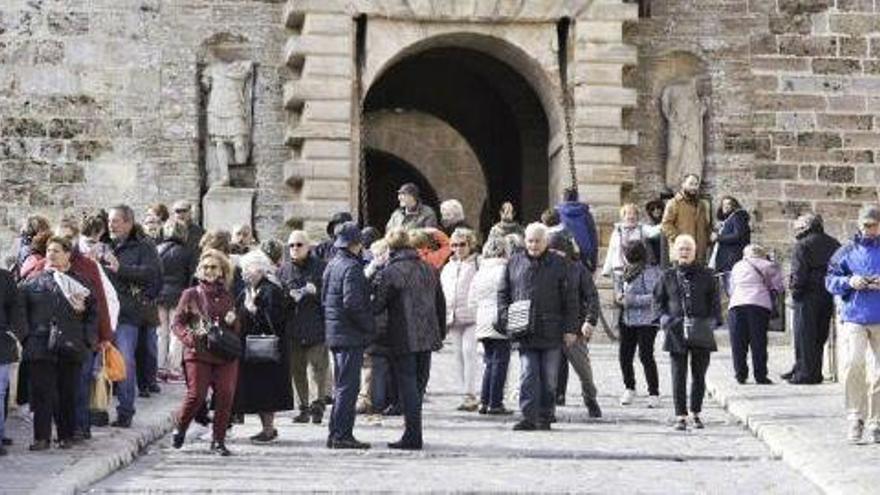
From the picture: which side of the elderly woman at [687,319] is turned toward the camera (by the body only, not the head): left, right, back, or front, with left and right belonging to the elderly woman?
front

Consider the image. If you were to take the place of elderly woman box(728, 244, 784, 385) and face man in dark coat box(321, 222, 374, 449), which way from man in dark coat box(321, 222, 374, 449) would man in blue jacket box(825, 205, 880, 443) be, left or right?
left

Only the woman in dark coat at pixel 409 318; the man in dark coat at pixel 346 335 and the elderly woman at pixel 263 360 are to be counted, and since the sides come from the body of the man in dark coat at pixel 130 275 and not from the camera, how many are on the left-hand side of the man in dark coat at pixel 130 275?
3

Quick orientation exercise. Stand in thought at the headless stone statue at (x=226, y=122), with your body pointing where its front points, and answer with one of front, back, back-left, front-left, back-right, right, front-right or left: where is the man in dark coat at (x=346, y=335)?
front

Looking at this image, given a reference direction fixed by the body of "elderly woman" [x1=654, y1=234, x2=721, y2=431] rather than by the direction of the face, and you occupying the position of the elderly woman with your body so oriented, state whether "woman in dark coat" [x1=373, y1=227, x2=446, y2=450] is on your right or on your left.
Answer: on your right

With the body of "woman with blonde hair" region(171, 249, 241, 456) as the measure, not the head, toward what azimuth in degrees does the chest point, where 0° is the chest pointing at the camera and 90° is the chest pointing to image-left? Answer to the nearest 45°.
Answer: approximately 0°

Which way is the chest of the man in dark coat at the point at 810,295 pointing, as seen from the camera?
to the viewer's left

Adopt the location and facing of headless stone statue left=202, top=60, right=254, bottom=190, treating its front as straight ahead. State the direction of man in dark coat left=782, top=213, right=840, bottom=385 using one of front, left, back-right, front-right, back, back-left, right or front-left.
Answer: front-left

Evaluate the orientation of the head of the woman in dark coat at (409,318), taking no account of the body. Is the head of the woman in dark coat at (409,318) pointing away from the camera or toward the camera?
away from the camera

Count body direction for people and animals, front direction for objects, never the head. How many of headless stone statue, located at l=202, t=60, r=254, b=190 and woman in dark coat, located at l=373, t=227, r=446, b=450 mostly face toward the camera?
1
